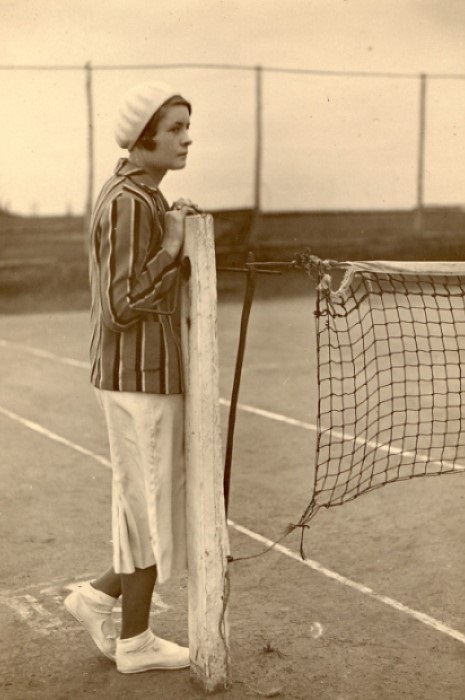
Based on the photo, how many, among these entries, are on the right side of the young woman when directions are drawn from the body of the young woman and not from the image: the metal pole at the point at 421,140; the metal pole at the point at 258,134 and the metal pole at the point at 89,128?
0

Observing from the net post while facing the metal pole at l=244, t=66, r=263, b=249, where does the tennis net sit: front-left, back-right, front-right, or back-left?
front-right

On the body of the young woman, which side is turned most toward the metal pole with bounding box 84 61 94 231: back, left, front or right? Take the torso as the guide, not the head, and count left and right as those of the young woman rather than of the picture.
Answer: left

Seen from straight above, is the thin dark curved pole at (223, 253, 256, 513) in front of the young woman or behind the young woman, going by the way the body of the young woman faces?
in front

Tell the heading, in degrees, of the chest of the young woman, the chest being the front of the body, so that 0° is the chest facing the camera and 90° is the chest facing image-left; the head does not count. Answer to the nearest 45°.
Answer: approximately 270°

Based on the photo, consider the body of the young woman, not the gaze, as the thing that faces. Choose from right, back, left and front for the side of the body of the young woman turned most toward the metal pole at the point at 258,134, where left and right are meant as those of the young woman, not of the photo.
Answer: left

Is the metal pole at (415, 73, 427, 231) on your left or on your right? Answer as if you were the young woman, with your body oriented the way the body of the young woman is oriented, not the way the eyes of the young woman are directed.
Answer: on your left

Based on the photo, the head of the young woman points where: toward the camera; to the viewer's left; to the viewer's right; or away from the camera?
to the viewer's right
